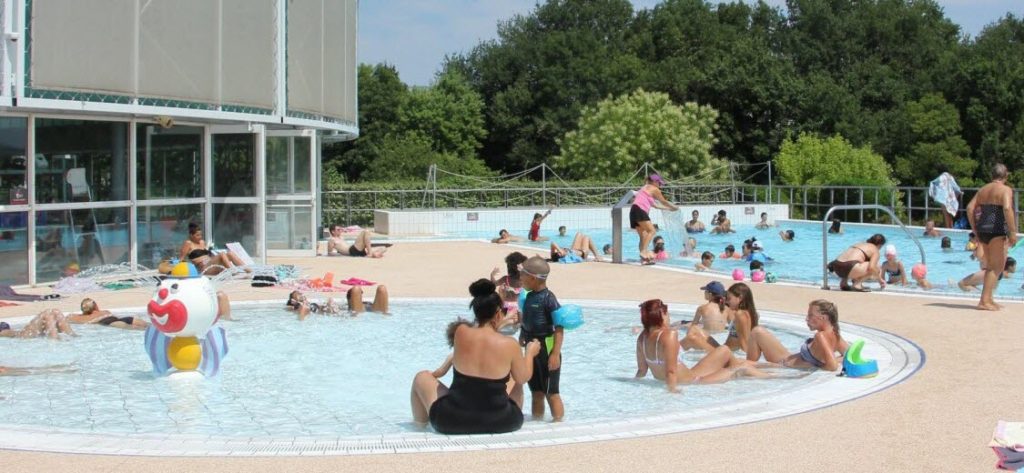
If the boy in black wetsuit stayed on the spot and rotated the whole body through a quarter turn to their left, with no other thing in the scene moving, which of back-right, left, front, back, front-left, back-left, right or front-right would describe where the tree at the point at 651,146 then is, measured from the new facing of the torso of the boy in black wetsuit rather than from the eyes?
back-left

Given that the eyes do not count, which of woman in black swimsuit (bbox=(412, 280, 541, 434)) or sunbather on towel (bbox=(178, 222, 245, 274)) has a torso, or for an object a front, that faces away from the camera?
the woman in black swimsuit

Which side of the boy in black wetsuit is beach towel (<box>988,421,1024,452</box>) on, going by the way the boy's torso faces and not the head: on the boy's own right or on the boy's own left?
on the boy's own left

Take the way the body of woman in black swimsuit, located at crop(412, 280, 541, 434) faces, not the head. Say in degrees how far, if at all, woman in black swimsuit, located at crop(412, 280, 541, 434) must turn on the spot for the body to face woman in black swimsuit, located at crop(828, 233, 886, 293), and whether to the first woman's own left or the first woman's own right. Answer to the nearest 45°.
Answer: approximately 45° to the first woman's own right

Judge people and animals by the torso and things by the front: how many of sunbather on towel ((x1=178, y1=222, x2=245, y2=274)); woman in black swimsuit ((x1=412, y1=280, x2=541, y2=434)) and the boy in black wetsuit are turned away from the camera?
1

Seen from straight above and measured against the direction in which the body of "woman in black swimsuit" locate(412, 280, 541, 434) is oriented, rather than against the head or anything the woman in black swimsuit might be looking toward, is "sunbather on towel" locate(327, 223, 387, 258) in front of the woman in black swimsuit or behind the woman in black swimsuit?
in front

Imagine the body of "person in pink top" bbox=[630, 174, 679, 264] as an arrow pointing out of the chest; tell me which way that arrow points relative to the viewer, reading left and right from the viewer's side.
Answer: facing to the right of the viewer

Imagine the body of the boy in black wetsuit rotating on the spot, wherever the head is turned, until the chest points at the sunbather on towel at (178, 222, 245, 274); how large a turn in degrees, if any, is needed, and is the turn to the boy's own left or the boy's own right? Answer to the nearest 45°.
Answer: approximately 90° to the boy's own right

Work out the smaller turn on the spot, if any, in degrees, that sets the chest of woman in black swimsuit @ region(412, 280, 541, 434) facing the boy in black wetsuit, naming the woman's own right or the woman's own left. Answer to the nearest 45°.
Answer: approximately 45° to the woman's own right

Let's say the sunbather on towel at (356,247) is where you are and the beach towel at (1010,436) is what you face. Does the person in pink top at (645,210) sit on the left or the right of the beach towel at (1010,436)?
left

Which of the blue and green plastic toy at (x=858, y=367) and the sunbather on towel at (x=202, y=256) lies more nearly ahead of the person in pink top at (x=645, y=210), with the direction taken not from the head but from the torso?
the blue and green plastic toy

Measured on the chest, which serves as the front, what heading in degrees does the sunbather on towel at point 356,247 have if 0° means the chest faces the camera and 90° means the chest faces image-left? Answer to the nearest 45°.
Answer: approximately 270°
